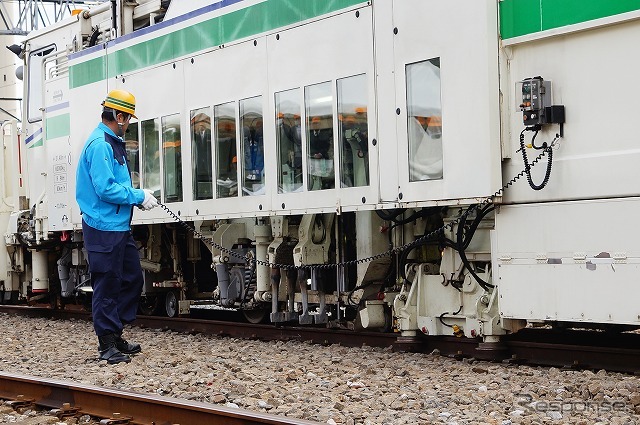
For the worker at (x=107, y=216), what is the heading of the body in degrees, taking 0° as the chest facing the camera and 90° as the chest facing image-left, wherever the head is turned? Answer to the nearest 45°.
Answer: approximately 270°
